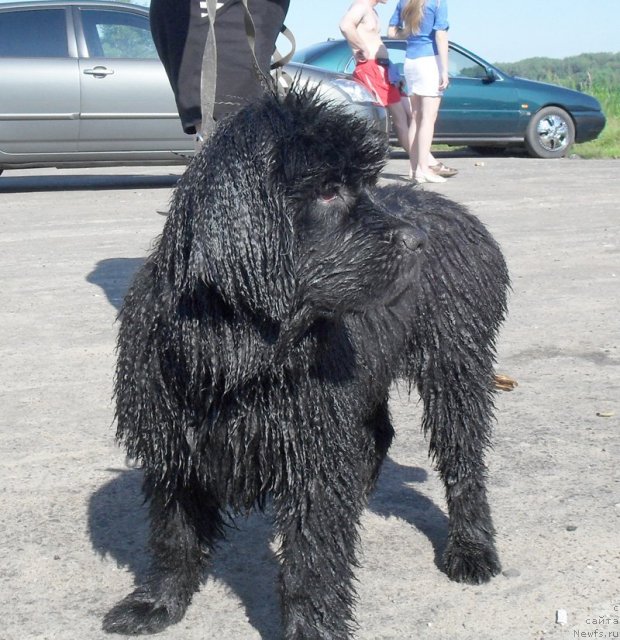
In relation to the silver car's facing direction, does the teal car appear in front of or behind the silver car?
in front

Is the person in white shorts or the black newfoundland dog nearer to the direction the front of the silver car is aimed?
the person in white shorts

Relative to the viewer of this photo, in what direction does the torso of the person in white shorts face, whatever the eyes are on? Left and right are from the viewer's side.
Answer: facing away from the viewer and to the right of the viewer

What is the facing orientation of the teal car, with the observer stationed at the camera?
facing to the right of the viewer

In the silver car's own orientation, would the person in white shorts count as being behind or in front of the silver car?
in front

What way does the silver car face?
to the viewer's right

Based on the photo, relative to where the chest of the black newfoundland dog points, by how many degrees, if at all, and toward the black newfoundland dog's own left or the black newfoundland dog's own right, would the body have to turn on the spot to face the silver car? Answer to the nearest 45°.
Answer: approximately 135° to the black newfoundland dog's own right

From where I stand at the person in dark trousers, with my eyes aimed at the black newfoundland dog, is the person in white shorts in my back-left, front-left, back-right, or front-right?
back-left
